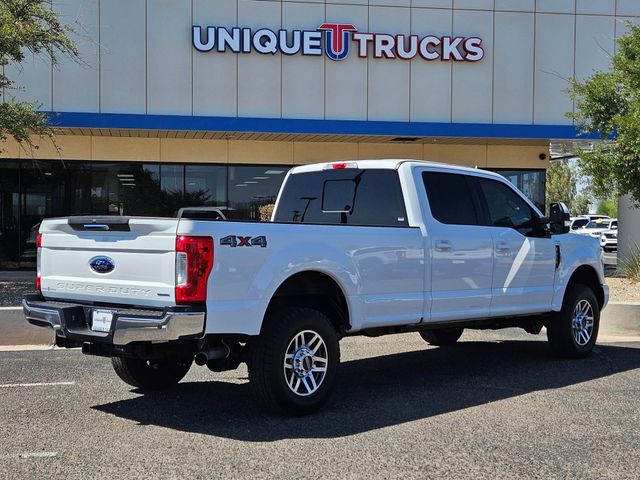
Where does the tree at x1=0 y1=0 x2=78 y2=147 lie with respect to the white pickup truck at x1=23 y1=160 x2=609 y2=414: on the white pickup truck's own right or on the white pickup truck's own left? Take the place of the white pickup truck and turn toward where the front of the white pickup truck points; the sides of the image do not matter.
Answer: on the white pickup truck's own left

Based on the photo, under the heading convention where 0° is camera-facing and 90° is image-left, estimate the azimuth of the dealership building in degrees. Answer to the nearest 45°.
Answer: approximately 0°

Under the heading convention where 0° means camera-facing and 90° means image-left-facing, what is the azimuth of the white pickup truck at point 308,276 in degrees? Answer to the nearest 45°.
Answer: approximately 225°

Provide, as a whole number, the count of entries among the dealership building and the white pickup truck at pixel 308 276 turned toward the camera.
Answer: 1

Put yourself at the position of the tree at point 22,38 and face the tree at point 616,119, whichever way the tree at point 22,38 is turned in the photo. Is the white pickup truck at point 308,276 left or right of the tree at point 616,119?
right

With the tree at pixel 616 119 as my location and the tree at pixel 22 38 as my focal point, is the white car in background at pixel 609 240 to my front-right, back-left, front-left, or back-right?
back-right

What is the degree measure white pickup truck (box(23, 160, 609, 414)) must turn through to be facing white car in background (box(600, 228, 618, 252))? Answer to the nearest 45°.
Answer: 0° — it already faces it
